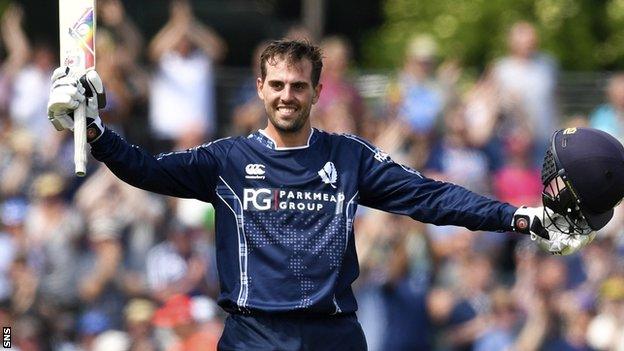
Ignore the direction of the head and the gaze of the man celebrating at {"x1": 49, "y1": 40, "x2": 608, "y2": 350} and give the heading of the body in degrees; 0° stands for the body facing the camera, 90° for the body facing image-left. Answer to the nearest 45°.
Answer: approximately 0°

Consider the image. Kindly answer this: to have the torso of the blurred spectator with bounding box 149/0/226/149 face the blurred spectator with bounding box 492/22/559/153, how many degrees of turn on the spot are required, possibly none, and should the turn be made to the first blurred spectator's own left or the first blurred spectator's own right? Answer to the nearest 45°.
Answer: approximately 90° to the first blurred spectator's own left

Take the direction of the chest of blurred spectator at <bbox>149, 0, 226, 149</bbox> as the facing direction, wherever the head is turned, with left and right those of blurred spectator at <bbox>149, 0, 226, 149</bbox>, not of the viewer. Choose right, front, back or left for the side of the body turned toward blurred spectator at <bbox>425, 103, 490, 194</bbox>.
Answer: left

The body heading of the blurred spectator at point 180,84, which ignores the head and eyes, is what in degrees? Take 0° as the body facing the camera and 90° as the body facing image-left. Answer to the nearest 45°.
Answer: approximately 0°

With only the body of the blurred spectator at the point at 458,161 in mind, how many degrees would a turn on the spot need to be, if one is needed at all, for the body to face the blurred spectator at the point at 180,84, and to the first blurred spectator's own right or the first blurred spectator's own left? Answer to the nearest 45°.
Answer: approximately 90° to the first blurred spectator's own right

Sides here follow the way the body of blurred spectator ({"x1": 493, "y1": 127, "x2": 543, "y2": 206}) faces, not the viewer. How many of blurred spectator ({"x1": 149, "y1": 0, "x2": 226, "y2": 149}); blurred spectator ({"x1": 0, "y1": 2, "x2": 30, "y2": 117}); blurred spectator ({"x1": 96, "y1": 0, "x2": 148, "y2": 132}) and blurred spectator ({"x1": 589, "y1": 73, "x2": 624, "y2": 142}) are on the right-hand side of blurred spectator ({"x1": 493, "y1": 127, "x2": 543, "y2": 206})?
3

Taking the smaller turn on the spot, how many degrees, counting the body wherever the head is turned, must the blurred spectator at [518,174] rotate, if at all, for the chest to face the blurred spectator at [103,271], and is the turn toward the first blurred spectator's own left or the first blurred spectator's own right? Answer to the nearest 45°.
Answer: approximately 45° to the first blurred spectator's own right
